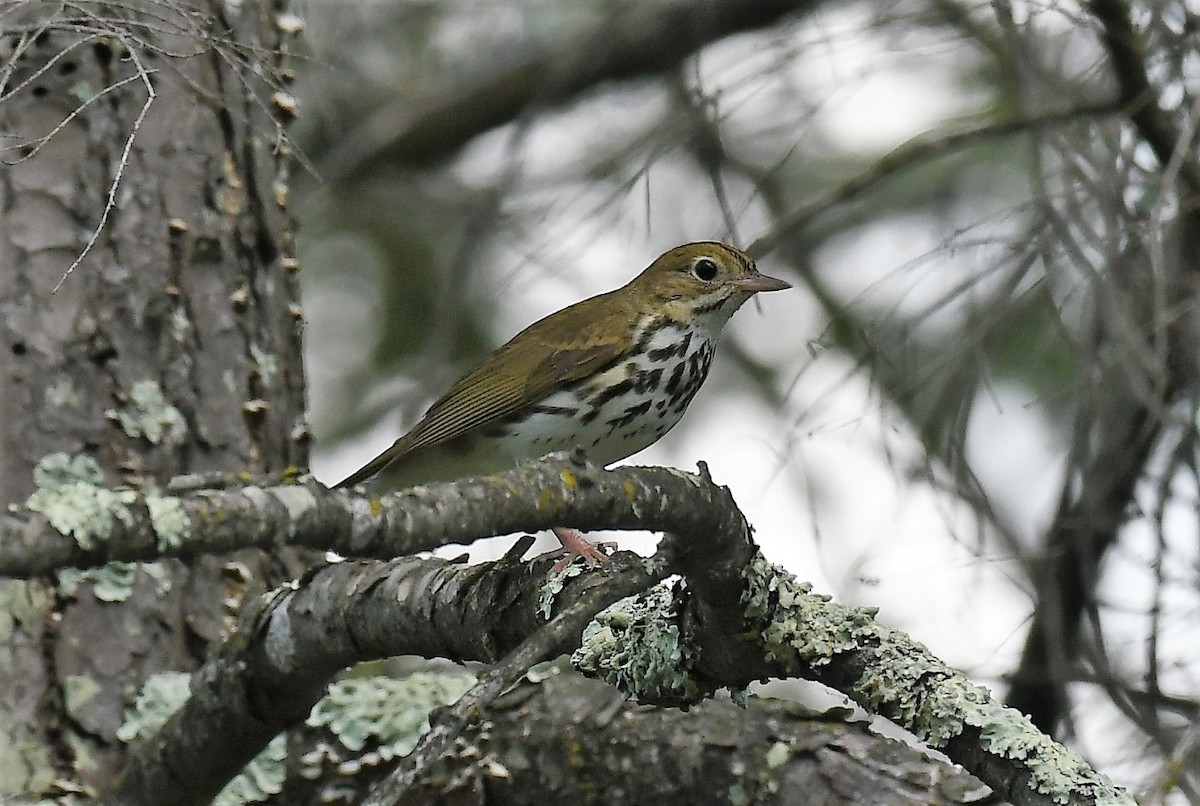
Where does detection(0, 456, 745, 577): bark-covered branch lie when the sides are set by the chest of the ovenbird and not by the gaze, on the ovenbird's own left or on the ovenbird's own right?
on the ovenbird's own right

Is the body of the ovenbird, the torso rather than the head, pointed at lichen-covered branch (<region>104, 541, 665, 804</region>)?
no

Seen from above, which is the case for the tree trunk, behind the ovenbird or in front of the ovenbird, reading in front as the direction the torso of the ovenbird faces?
behind

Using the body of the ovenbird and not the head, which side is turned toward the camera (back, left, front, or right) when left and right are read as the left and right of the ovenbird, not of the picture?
right
